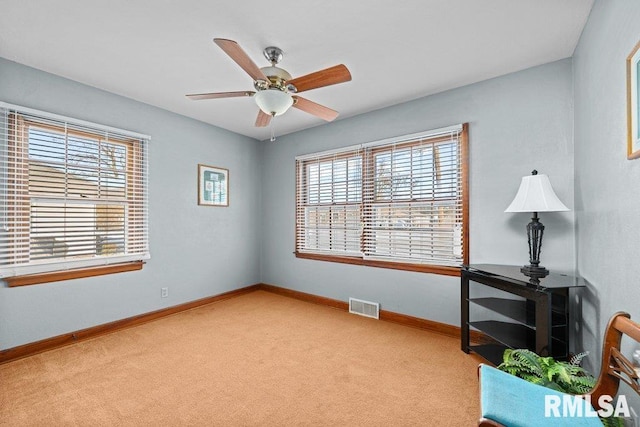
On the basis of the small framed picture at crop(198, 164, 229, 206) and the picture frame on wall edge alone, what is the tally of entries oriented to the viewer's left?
1

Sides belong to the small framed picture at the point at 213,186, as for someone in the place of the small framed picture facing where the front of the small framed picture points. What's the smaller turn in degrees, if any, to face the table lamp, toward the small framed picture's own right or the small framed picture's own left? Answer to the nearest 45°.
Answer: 0° — it already faces it

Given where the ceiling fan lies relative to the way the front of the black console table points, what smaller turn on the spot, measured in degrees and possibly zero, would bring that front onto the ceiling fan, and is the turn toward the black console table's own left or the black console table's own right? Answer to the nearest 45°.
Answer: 0° — it already faces it

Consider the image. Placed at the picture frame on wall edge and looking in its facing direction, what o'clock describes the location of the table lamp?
The table lamp is roughly at 2 o'clock from the picture frame on wall edge.

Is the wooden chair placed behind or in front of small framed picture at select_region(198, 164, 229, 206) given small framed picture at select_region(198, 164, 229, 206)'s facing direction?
in front

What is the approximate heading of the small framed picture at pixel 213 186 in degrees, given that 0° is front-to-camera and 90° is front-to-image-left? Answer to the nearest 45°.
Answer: approximately 315°

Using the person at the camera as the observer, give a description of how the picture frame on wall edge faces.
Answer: facing to the left of the viewer
